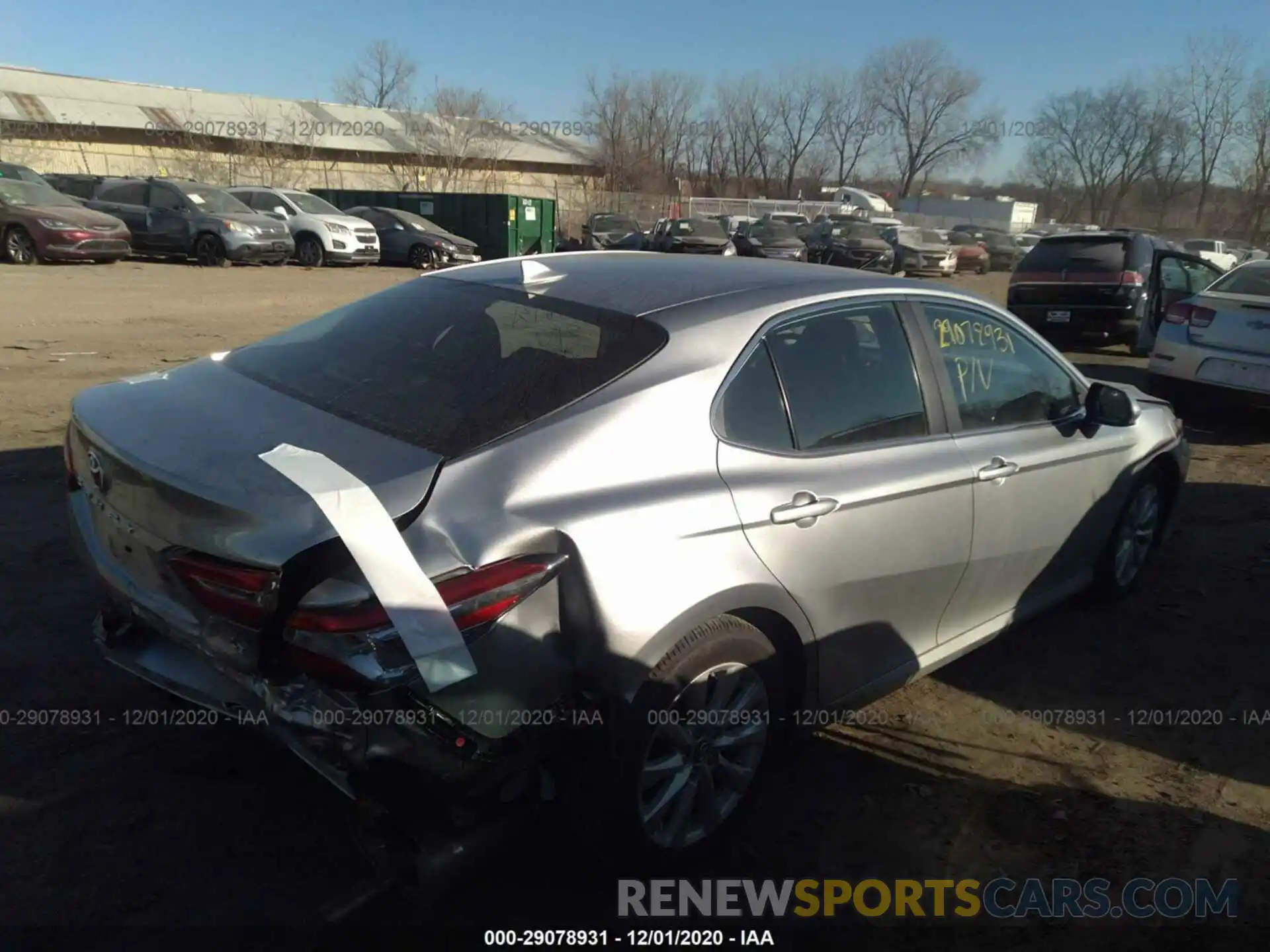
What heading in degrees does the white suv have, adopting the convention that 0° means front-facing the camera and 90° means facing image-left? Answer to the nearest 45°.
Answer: approximately 315°

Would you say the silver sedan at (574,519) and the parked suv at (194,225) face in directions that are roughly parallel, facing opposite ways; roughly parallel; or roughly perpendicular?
roughly perpendicular

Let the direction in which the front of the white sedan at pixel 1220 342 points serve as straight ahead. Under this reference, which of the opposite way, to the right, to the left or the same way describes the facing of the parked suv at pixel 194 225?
to the right

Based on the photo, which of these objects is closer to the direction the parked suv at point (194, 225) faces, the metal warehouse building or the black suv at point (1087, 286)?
the black suv

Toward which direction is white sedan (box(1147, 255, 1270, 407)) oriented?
away from the camera

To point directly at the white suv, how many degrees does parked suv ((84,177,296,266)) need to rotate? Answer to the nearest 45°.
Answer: approximately 90° to its left

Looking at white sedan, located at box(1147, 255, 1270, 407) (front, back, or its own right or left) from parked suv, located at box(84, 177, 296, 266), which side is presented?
left

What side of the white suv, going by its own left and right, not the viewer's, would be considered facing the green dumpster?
left

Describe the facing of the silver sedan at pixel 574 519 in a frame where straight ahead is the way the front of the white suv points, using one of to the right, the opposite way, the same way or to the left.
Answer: to the left

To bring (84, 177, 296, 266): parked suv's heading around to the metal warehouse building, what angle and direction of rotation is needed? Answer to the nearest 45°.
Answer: approximately 135° to its left

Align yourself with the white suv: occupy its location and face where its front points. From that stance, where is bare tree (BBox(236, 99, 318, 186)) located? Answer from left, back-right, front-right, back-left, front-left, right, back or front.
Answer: back-left

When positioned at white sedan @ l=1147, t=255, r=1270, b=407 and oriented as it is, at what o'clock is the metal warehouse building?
The metal warehouse building is roughly at 10 o'clock from the white sedan.

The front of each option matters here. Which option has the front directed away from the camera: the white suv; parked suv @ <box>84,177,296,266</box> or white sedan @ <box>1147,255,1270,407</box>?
the white sedan
